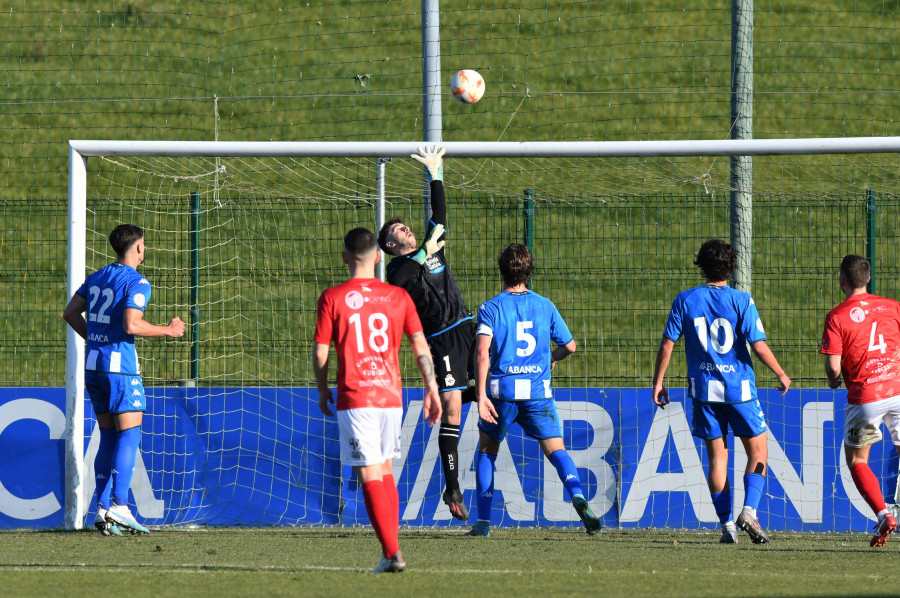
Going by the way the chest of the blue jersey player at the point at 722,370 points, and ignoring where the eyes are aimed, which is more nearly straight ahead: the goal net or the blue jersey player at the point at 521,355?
the goal net

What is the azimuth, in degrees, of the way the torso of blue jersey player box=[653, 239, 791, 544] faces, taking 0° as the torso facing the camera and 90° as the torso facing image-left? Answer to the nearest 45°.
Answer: approximately 180°

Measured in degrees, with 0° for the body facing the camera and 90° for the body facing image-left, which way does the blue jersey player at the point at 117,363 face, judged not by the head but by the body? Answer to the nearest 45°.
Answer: approximately 225°

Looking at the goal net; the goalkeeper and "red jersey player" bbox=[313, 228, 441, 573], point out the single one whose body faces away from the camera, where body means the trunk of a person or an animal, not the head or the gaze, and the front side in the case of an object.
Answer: the red jersey player

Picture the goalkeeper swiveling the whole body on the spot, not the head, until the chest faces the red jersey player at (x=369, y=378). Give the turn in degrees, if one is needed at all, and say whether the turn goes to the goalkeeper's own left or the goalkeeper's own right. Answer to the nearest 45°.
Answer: approximately 45° to the goalkeeper's own right

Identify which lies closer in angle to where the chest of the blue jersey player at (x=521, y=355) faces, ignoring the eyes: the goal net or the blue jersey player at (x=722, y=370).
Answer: the goal net

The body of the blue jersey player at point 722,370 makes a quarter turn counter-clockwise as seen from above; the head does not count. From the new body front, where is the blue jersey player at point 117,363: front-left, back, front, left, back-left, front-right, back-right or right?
front

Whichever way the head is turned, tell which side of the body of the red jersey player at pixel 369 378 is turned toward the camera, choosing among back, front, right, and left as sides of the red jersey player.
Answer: back

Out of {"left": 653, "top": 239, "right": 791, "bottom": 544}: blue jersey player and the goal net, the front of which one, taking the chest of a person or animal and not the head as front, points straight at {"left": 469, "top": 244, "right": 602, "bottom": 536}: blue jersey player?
the goal net

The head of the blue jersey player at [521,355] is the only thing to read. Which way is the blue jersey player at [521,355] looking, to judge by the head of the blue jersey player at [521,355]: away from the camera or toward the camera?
away from the camera

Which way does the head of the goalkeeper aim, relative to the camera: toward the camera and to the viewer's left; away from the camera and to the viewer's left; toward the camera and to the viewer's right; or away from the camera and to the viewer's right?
toward the camera and to the viewer's right

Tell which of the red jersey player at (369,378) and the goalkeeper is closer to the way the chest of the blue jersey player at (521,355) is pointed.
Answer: the goalkeeper

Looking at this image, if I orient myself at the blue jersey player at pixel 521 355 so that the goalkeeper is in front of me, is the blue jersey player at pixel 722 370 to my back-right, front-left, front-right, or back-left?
back-right

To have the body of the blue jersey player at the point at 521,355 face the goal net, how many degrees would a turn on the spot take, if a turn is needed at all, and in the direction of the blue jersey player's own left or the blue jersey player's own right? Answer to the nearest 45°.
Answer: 0° — they already face it

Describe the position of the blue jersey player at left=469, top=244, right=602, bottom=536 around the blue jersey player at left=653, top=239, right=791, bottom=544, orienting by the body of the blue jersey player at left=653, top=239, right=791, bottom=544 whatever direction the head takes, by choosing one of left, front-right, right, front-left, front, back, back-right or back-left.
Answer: left

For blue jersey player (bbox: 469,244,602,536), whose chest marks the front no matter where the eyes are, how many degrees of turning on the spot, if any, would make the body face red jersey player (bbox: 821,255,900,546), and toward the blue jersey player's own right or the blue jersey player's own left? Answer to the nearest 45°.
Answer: approximately 90° to the blue jersey player's own right
